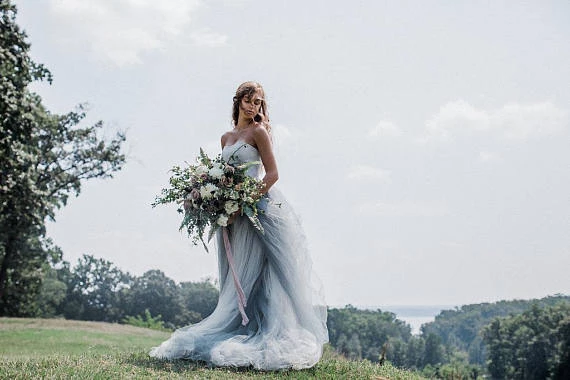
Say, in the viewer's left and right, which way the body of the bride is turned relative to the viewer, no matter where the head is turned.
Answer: facing the viewer and to the left of the viewer

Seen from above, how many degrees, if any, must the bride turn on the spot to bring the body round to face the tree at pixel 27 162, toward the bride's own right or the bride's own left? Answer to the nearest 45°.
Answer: approximately 90° to the bride's own right
